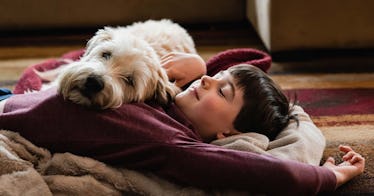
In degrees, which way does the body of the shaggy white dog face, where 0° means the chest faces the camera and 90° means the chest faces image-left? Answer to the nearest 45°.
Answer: approximately 45°
